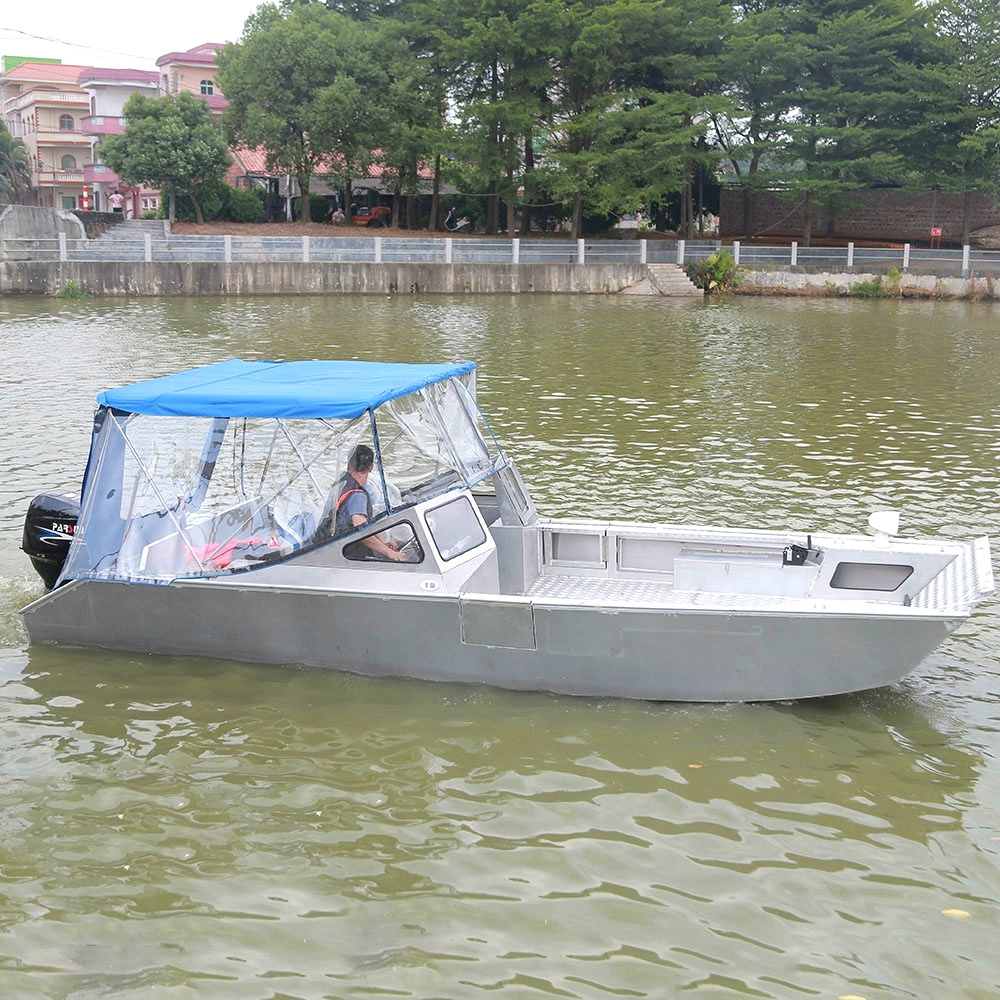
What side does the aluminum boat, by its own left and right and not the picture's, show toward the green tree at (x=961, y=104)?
left

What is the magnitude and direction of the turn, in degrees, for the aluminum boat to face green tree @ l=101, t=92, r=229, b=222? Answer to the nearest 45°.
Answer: approximately 90° to its left

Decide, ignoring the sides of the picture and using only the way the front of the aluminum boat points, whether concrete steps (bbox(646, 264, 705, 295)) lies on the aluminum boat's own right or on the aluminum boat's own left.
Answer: on the aluminum boat's own left

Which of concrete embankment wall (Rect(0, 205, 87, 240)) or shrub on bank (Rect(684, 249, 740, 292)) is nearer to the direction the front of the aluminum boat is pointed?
the shrub on bank

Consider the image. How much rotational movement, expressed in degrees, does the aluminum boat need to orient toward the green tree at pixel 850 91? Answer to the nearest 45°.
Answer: approximately 90° to its left

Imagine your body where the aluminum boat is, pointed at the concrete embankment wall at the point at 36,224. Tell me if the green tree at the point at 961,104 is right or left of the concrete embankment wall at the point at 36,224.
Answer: right

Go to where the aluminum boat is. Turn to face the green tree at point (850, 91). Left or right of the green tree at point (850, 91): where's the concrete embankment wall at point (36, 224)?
left

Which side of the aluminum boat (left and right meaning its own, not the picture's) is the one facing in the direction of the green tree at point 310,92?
left

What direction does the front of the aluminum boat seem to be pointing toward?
to the viewer's right
